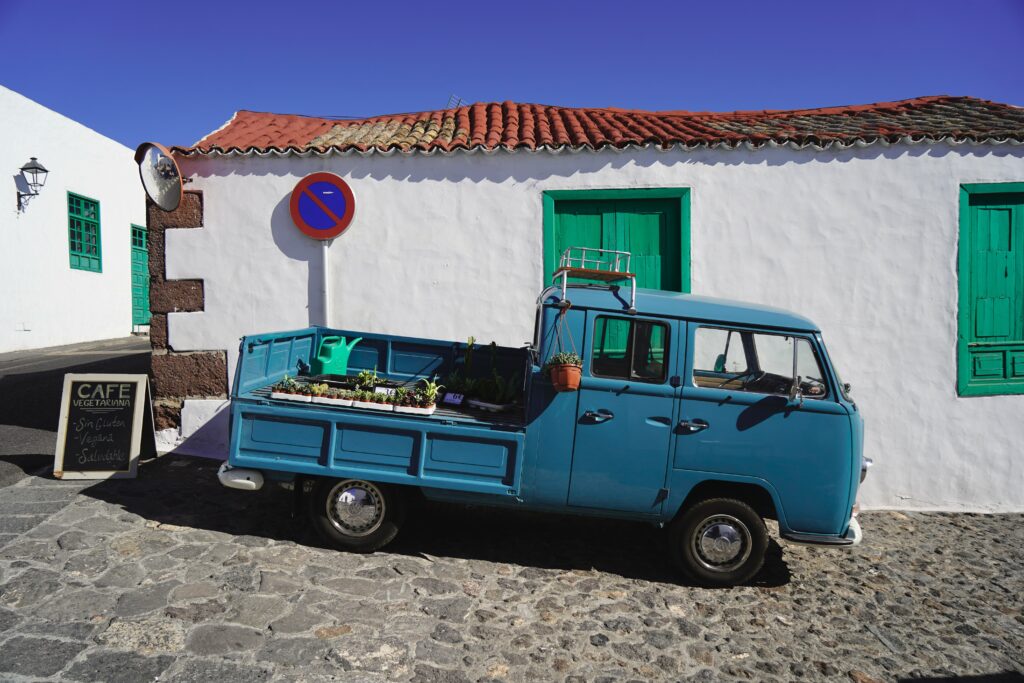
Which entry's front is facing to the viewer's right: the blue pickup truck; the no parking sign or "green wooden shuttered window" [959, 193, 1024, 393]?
the blue pickup truck

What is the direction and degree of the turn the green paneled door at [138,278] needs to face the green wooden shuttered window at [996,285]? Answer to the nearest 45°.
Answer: approximately 45° to its right

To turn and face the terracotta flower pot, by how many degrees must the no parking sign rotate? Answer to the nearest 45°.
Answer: approximately 45° to its left

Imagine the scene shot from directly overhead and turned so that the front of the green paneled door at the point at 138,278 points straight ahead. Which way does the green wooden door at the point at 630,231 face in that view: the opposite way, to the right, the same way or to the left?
to the right

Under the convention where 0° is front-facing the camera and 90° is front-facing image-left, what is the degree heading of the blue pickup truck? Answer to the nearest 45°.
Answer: approximately 270°

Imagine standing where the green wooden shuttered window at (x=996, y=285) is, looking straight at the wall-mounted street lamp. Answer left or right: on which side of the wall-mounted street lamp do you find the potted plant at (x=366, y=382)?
left

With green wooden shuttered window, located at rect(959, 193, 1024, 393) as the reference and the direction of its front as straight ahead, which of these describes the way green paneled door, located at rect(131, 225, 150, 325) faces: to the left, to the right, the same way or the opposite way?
to the left

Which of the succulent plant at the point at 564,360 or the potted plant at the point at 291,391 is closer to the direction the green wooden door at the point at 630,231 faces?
the succulent plant

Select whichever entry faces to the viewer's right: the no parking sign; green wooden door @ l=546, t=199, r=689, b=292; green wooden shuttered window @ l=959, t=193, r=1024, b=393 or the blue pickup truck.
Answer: the blue pickup truck

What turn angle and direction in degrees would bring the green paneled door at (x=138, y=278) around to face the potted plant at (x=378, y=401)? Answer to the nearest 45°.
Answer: approximately 45° to its right

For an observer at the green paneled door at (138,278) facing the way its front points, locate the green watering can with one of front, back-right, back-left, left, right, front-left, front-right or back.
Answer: front-right

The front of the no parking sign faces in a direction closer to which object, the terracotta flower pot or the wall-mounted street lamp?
the terracotta flower pot
